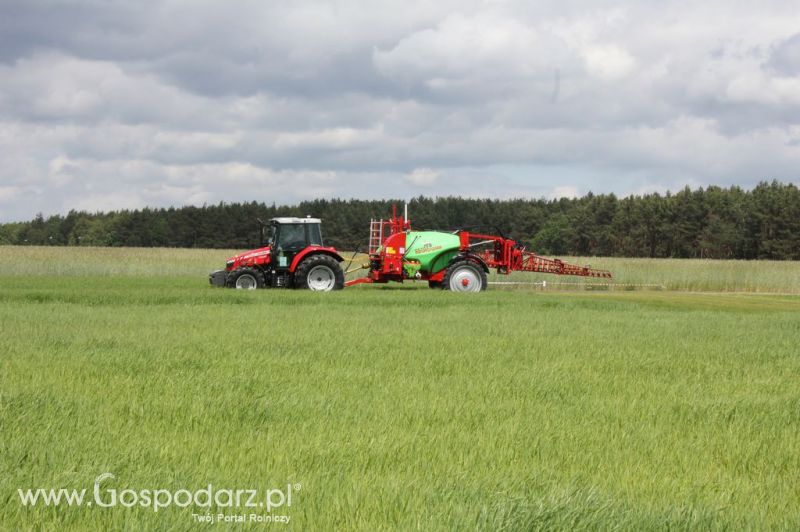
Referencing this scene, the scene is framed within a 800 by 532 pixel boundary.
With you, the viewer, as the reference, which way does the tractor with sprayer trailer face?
facing to the left of the viewer
